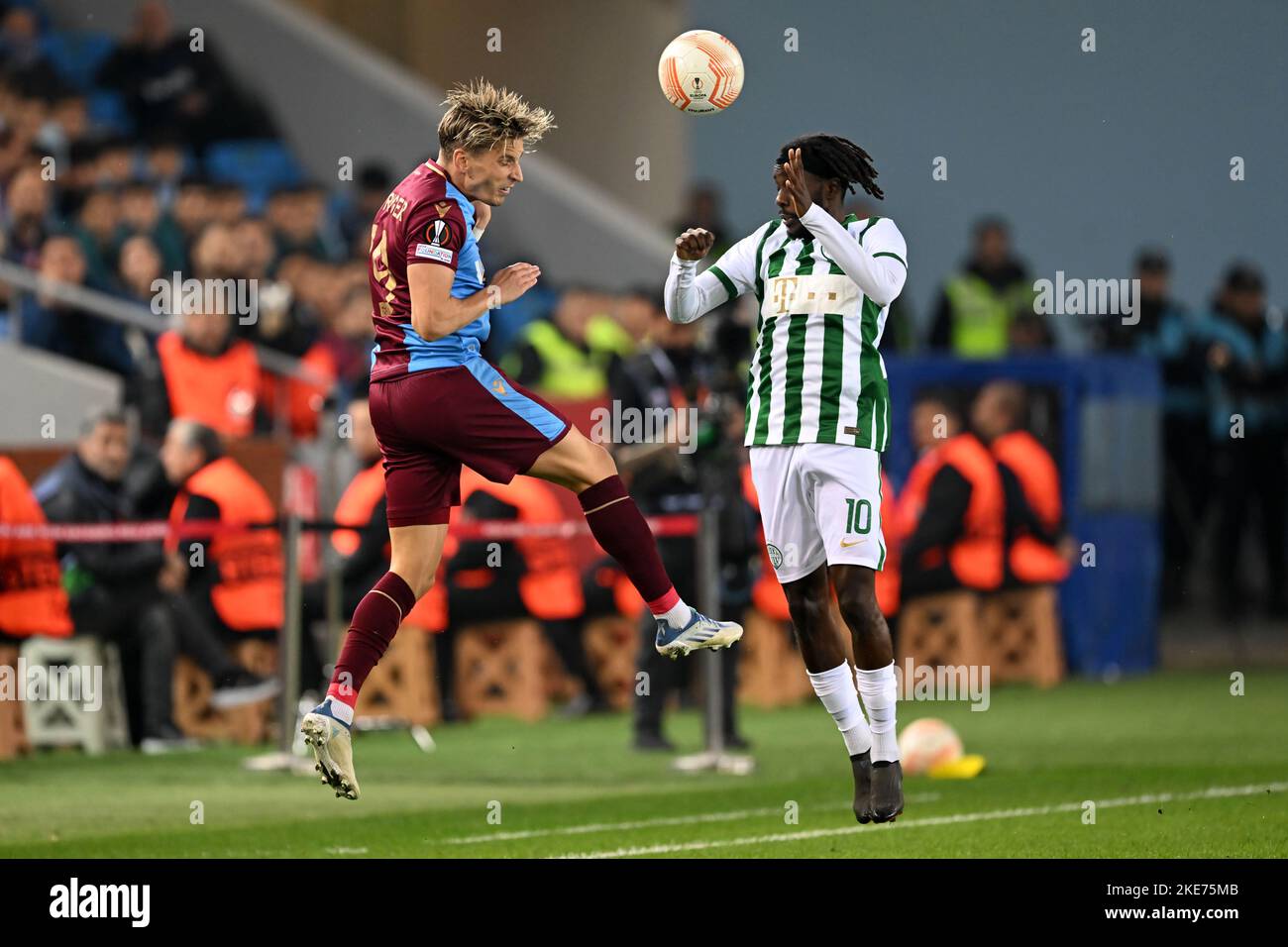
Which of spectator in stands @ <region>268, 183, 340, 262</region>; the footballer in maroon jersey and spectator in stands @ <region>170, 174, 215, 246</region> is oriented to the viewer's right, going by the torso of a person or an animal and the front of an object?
the footballer in maroon jersey

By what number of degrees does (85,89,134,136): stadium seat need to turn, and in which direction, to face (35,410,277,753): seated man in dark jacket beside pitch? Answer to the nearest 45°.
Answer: approximately 45° to its right

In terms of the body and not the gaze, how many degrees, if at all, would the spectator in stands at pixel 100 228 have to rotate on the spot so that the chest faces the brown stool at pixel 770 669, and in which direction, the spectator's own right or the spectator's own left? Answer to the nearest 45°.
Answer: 0° — they already face it

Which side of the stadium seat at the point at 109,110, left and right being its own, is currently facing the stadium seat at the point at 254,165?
left

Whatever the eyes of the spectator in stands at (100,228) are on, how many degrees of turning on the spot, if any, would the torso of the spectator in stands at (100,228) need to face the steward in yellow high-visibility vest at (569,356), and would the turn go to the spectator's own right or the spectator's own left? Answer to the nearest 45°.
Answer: approximately 45° to the spectator's own left

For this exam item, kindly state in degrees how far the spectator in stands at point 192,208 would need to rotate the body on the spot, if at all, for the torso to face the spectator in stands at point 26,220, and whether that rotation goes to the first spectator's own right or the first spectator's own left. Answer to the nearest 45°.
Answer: approximately 45° to the first spectator's own right

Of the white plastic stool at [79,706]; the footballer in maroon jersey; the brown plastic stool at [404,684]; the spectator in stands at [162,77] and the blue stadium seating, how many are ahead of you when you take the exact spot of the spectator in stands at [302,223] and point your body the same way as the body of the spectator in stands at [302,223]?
3

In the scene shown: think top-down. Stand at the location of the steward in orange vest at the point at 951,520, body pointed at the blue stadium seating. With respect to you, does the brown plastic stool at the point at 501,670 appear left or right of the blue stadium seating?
left

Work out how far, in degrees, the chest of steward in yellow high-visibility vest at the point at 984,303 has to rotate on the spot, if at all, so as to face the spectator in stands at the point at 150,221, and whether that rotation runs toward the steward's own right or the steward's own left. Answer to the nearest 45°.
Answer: approximately 90° to the steward's own right

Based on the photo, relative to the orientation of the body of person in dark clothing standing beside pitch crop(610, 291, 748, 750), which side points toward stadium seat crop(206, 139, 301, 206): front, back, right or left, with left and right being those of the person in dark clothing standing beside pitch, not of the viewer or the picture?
back

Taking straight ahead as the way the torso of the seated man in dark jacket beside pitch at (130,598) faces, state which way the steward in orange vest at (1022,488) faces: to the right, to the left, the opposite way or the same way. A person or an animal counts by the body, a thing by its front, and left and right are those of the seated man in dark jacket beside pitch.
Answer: the opposite way
